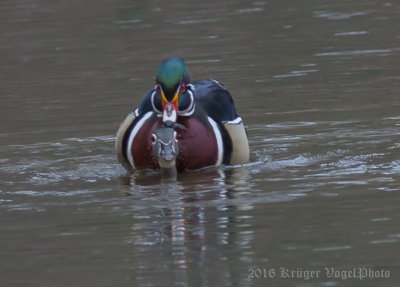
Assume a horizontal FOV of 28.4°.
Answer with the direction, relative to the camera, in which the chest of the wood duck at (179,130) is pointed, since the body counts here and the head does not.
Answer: toward the camera
